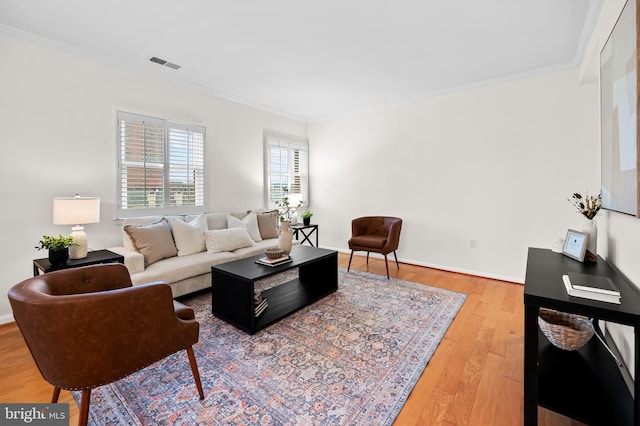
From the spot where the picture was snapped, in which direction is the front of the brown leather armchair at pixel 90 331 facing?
facing away from the viewer and to the right of the viewer

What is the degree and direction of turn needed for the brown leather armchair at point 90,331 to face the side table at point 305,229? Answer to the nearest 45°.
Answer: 0° — it already faces it

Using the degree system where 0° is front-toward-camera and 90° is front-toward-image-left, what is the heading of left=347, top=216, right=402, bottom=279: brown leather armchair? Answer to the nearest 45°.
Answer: approximately 45°

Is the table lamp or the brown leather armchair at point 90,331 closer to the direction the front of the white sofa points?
the brown leather armchair

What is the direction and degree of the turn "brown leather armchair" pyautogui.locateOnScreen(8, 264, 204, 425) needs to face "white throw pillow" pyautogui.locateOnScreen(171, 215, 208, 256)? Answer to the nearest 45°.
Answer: approximately 45° to its left

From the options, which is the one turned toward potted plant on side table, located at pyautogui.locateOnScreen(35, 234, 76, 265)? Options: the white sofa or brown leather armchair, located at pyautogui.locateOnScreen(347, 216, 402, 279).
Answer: the brown leather armchair

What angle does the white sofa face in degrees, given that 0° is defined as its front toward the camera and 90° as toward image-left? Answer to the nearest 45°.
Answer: approximately 315°

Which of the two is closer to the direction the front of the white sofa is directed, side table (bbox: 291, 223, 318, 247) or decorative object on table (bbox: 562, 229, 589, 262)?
the decorative object on table

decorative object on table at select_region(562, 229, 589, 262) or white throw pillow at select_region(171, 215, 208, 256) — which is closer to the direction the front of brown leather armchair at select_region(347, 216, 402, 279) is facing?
the white throw pillow
